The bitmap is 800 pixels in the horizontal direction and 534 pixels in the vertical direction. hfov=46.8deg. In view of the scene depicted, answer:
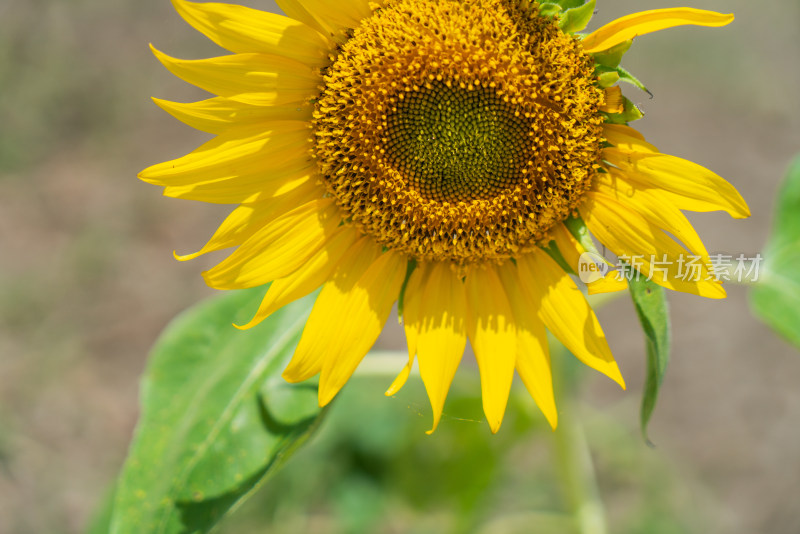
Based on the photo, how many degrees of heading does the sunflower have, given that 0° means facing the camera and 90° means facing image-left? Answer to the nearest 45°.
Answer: approximately 0°
